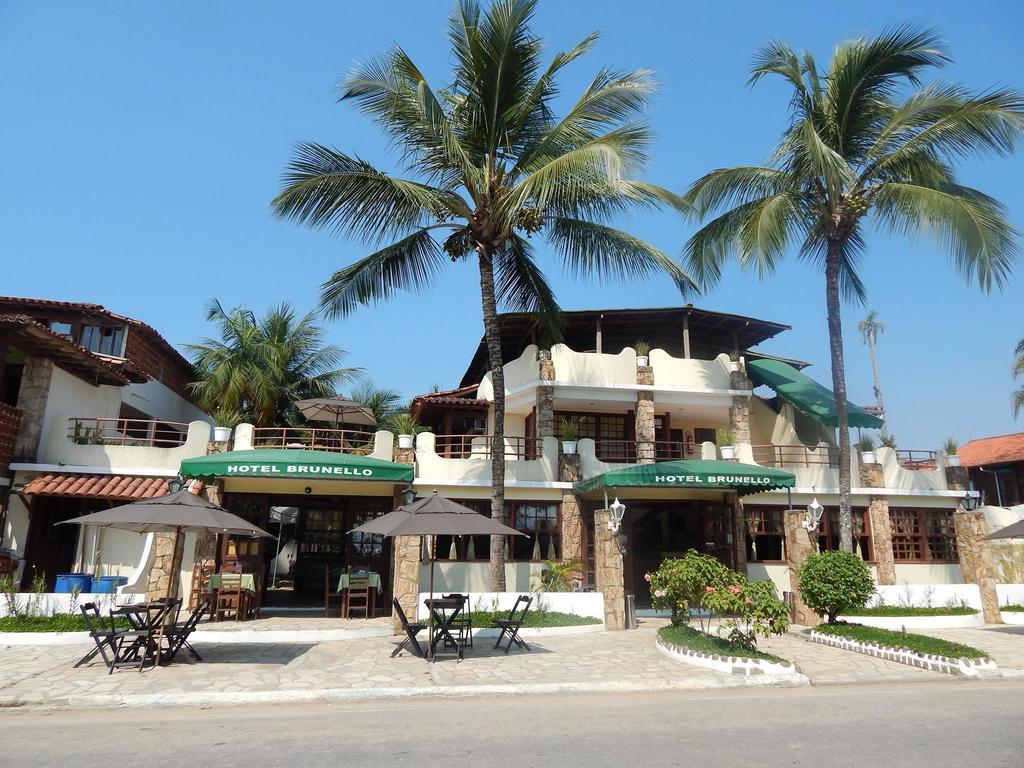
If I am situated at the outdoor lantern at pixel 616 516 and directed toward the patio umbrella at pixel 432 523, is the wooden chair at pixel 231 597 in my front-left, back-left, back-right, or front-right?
front-right

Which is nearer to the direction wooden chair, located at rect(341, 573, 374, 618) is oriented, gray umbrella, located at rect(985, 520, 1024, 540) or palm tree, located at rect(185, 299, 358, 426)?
the palm tree

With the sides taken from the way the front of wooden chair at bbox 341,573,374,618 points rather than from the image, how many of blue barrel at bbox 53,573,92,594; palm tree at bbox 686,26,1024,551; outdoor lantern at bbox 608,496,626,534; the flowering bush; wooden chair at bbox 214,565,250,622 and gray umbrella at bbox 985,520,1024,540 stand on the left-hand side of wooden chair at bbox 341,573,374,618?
2

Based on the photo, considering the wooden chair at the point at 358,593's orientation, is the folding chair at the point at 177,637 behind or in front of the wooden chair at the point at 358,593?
behind

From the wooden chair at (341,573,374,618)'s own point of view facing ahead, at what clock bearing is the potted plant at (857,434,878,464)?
The potted plant is roughly at 3 o'clock from the wooden chair.

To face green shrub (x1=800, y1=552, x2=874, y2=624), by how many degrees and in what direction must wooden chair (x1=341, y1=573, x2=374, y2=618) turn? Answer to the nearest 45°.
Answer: approximately 135° to its right

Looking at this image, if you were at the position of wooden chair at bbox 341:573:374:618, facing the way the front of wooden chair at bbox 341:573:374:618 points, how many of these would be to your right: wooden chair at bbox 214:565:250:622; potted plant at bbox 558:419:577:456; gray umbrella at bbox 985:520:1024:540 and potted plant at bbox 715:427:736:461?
3

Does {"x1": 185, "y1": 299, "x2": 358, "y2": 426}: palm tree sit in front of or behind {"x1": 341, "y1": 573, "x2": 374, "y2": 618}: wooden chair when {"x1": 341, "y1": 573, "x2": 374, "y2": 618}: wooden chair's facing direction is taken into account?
in front

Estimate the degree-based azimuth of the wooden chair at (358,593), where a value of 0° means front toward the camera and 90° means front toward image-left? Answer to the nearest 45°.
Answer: approximately 180°

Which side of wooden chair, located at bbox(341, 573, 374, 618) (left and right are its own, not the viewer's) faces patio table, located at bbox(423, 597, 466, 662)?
back

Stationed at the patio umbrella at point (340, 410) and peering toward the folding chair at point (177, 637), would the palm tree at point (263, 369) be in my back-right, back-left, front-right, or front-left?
back-right

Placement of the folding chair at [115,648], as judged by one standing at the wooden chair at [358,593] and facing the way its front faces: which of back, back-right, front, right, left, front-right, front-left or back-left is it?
back-left

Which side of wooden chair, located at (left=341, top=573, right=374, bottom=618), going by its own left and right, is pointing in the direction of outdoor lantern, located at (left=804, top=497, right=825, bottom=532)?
right

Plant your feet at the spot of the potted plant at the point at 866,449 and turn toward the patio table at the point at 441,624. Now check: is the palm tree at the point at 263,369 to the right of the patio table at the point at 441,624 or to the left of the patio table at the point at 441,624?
right

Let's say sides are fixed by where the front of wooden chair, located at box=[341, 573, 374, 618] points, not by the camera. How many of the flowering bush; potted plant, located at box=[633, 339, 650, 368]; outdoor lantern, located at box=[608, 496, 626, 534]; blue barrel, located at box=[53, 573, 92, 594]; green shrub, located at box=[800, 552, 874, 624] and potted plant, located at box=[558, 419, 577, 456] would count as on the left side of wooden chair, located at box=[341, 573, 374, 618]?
1
